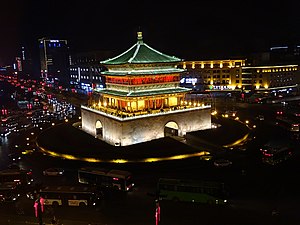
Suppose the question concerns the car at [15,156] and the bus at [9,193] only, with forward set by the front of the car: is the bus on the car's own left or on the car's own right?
on the car's own right

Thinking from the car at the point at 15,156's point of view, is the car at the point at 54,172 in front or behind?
in front

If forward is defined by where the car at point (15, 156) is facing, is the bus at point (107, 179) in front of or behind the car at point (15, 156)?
in front

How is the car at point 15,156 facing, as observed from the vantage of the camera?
facing the viewer and to the right of the viewer

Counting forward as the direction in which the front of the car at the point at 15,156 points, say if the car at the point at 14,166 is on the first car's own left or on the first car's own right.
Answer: on the first car's own right
